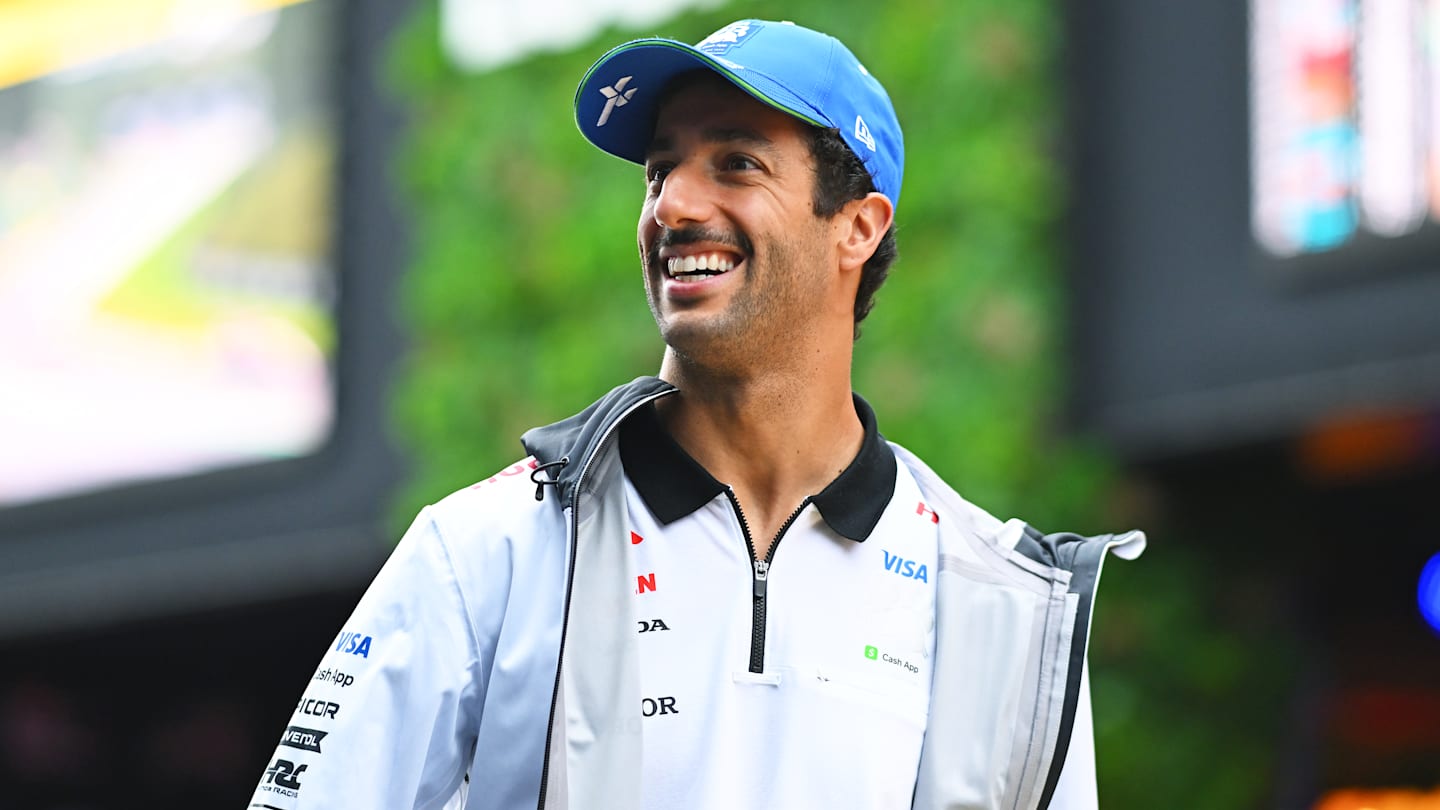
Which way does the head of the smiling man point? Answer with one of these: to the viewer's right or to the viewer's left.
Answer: to the viewer's left

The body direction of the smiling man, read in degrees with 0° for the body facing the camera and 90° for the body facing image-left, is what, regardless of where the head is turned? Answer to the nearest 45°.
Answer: approximately 0°

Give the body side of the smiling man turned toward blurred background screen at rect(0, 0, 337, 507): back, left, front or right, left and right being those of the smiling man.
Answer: back

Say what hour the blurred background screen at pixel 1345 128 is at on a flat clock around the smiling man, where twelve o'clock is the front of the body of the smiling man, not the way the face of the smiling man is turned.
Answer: The blurred background screen is roughly at 7 o'clock from the smiling man.
